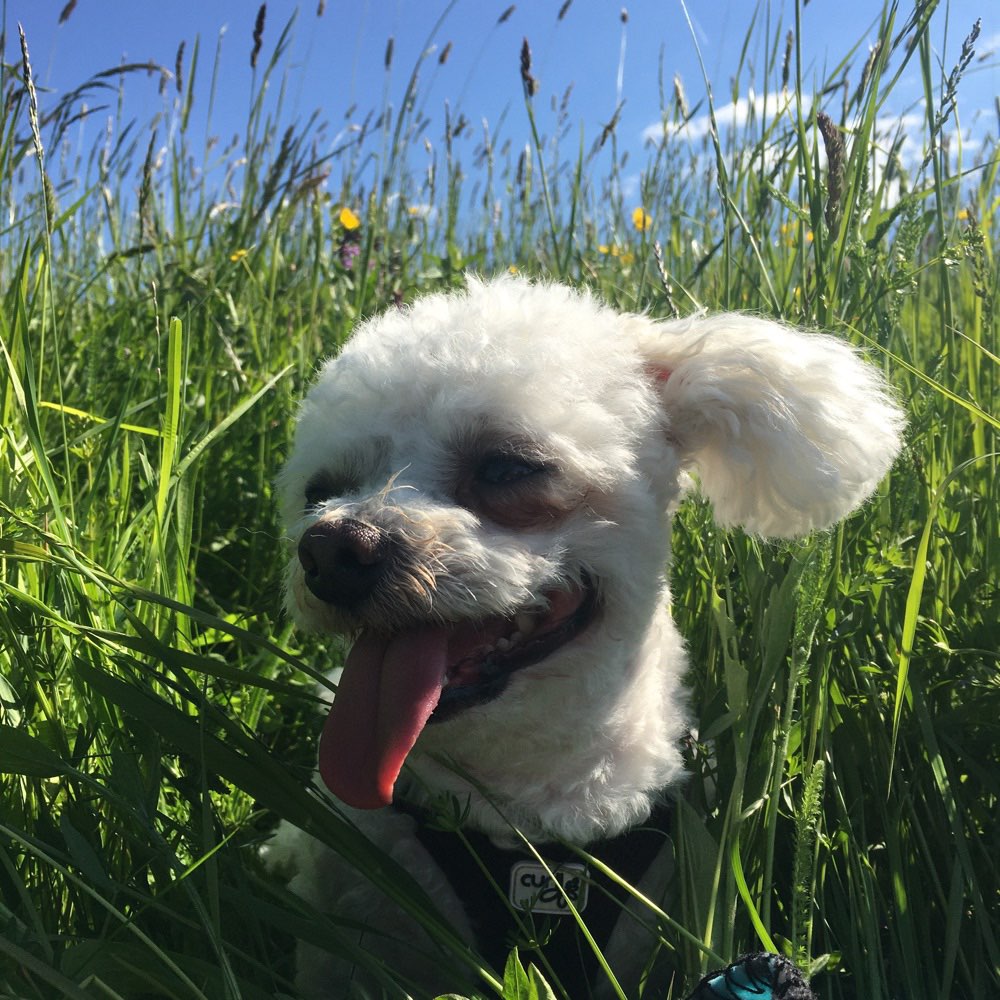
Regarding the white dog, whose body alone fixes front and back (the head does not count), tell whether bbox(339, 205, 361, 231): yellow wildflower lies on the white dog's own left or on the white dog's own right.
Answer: on the white dog's own right
